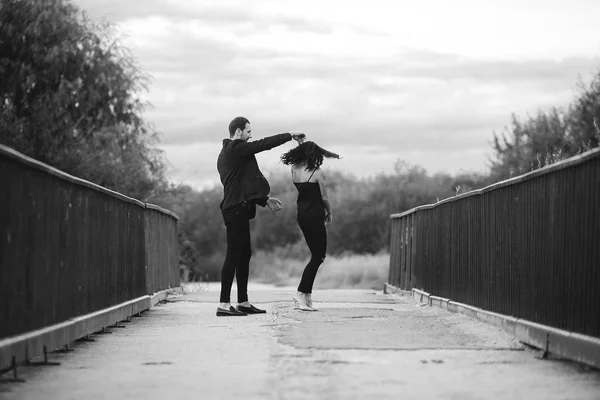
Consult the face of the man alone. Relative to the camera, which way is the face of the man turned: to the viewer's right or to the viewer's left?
to the viewer's right

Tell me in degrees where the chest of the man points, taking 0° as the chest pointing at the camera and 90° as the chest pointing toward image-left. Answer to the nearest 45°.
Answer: approximately 270°
